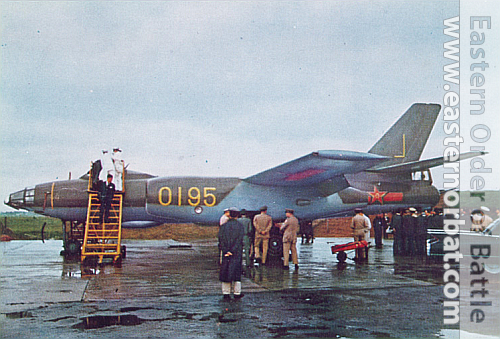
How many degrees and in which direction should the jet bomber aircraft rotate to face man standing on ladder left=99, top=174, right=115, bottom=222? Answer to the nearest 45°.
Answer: approximately 45° to its left

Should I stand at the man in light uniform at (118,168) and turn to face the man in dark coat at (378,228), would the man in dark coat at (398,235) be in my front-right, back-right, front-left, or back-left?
front-right

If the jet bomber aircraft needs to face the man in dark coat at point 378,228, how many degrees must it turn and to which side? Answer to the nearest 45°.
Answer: approximately 135° to its right

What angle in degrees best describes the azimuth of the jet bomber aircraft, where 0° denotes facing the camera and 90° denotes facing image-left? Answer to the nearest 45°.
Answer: approximately 90°

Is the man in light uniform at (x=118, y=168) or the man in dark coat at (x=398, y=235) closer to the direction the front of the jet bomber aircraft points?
the man in light uniform

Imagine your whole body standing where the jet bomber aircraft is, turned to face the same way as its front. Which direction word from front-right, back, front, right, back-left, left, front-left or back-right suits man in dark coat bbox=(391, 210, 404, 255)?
back

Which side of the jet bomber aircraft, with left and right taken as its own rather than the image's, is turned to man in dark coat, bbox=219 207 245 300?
left

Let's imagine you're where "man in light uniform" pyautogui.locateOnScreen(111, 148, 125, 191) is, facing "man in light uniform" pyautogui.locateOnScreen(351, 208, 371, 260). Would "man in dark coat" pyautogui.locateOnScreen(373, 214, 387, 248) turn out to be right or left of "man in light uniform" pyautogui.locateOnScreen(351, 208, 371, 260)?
left

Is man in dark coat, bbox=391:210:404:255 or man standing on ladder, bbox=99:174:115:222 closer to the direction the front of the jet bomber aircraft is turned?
the man standing on ladder

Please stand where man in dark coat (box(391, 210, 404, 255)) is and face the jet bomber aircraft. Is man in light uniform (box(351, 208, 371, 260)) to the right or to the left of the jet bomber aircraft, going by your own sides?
left

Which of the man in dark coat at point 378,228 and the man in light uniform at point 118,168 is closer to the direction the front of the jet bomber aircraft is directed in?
the man in light uniform

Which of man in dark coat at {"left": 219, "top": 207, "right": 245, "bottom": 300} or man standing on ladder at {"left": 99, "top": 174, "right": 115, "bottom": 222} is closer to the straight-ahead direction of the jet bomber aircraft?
the man standing on ladder
